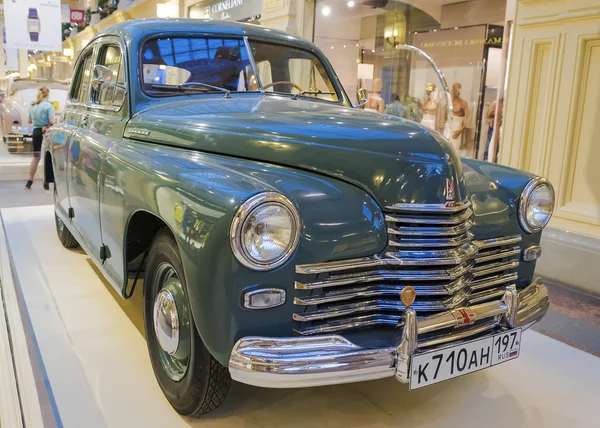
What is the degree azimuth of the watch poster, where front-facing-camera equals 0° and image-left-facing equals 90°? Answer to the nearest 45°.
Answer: approximately 0°

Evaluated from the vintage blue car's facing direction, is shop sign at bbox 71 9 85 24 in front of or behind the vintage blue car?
behind

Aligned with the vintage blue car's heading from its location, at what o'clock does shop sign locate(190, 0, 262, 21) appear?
The shop sign is roughly at 7 o'clock from the vintage blue car.

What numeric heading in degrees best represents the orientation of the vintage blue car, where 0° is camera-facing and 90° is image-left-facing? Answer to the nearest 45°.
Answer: approximately 315°

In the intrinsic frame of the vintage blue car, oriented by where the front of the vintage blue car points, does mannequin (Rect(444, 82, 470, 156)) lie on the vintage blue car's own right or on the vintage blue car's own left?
on the vintage blue car's own left

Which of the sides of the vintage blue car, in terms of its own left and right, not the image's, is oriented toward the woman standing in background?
back

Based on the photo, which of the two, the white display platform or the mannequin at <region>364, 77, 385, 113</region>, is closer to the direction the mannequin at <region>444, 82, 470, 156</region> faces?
the white display platform

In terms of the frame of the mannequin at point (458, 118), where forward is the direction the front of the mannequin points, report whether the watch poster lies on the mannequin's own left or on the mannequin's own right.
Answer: on the mannequin's own right

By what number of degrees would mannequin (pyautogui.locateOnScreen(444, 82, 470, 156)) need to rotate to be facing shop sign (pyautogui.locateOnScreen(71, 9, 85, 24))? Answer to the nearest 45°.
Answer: approximately 90° to its right
